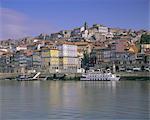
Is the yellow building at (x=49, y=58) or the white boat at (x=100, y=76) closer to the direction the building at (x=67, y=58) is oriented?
the white boat

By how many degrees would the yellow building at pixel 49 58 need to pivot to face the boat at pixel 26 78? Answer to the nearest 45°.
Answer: approximately 45° to its right

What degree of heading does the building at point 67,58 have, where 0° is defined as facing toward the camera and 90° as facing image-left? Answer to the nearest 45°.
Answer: approximately 0°

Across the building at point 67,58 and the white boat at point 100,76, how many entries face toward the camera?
1

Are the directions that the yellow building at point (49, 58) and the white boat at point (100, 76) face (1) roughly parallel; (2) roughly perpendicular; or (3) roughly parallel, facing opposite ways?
roughly perpendicular

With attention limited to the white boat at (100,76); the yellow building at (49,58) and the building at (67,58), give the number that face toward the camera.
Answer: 2

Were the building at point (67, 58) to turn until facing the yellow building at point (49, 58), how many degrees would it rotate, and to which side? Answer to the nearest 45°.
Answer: approximately 45° to its right

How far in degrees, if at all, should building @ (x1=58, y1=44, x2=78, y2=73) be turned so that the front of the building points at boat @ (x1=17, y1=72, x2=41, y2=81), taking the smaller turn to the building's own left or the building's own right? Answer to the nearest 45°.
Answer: approximately 45° to the building's own right
